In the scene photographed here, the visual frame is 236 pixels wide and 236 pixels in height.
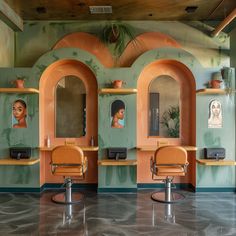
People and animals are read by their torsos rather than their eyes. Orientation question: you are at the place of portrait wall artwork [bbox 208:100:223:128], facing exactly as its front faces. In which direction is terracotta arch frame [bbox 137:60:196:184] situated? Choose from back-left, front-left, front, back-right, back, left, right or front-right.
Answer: right

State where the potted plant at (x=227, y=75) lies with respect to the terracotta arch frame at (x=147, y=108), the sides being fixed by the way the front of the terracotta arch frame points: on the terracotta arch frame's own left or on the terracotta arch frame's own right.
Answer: on the terracotta arch frame's own left

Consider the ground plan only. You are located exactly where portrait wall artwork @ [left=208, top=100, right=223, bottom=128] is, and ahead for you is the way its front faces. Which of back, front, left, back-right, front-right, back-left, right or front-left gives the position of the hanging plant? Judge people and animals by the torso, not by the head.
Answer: right

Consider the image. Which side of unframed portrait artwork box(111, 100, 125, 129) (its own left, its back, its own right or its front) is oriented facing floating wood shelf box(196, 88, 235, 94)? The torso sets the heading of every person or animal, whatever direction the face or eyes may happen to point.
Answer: left

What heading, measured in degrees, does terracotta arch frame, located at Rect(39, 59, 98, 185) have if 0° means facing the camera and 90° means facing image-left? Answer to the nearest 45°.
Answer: approximately 0°
